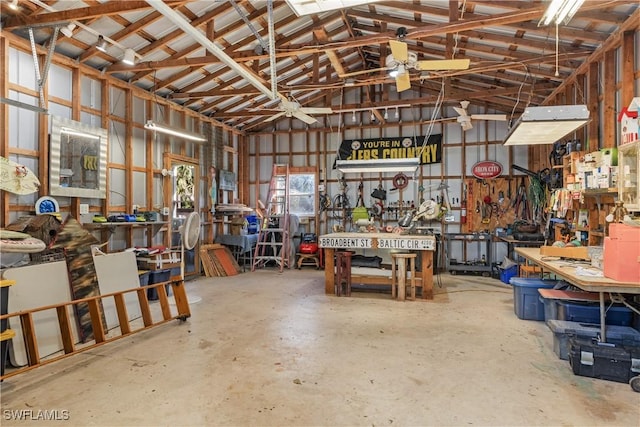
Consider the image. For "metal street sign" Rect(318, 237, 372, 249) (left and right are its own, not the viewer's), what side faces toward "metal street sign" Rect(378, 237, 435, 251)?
left

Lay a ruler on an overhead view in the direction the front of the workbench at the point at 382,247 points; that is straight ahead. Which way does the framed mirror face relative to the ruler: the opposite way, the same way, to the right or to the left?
to the left

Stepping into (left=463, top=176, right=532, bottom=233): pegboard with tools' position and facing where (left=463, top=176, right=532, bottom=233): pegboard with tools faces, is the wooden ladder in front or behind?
in front

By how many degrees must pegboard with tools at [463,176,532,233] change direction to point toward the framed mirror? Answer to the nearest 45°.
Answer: approximately 45° to its right

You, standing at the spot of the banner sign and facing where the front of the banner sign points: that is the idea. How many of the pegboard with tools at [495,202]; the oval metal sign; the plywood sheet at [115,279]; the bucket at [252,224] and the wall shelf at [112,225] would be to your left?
2

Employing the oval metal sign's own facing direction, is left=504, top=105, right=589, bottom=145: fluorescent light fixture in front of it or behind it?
in front

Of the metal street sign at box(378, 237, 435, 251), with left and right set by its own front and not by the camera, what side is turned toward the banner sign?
back

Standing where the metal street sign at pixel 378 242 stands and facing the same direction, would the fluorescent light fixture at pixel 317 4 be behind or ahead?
ahead

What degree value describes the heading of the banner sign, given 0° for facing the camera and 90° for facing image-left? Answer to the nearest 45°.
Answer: approximately 0°

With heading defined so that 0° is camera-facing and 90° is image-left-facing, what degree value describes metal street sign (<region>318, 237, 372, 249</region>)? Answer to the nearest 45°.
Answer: approximately 0°

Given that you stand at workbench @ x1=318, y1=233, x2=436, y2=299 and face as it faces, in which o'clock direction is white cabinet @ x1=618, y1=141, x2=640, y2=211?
The white cabinet is roughly at 10 o'clock from the workbench.

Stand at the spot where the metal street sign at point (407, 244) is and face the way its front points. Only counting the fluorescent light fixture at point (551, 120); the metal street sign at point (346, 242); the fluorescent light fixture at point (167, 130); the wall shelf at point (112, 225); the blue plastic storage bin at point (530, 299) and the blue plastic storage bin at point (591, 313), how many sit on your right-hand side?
3
